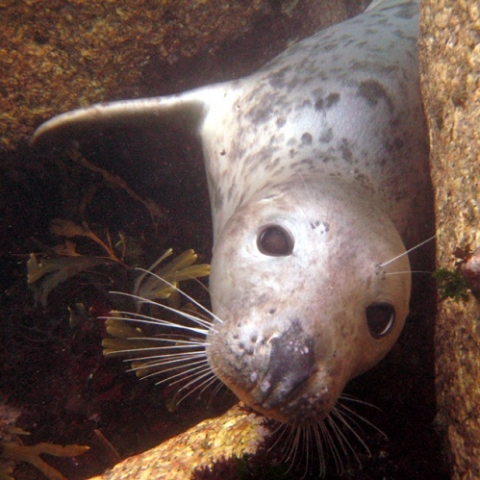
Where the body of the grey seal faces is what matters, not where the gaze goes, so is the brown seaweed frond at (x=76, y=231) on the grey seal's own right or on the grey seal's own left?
on the grey seal's own right

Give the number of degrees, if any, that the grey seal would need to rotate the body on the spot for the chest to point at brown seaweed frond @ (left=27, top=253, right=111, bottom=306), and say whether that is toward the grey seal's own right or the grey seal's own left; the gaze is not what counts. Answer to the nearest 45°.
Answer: approximately 135° to the grey seal's own right

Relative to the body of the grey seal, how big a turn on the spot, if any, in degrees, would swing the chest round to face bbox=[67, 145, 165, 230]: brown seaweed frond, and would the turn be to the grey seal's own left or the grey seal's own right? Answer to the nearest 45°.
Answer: approximately 135° to the grey seal's own right

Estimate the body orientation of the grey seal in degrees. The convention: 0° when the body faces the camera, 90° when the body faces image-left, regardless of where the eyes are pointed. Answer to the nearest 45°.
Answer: approximately 0°

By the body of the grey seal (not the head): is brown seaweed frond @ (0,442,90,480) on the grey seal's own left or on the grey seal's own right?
on the grey seal's own right
